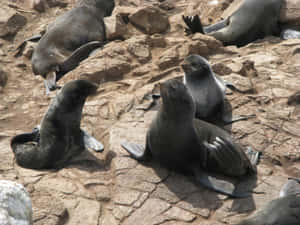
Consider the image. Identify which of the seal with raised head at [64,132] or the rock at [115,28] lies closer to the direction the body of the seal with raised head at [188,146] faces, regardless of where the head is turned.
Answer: the seal with raised head

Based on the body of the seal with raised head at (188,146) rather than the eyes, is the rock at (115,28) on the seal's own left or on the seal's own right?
on the seal's own right

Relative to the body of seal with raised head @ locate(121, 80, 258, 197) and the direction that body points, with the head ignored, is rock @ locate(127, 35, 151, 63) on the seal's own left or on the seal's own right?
on the seal's own right
